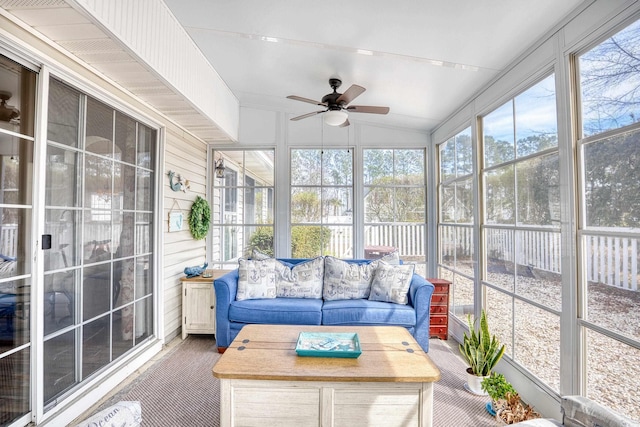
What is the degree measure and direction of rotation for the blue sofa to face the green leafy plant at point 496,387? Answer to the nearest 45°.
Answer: approximately 45° to its left

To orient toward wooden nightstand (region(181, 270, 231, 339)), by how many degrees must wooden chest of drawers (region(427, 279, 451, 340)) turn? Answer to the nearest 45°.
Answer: approximately 90° to its right

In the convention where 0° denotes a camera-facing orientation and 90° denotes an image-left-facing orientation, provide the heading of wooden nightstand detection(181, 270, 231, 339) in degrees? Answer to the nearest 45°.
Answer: approximately 0°

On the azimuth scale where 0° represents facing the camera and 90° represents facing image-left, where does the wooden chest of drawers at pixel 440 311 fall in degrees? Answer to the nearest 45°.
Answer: approximately 0°

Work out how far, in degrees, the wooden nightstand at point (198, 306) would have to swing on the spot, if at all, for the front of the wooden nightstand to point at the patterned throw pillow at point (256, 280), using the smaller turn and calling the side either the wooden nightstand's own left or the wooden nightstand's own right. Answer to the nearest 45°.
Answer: approximately 45° to the wooden nightstand's own left

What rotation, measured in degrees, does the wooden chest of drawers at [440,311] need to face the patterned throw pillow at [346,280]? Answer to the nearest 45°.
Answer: approximately 45° to its right

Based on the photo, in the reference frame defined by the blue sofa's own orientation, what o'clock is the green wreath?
The green wreath is roughly at 4 o'clock from the blue sofa.

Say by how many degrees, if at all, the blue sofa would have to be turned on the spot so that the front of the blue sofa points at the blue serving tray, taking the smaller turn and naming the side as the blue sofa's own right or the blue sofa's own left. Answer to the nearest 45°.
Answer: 0° — it already faces it
